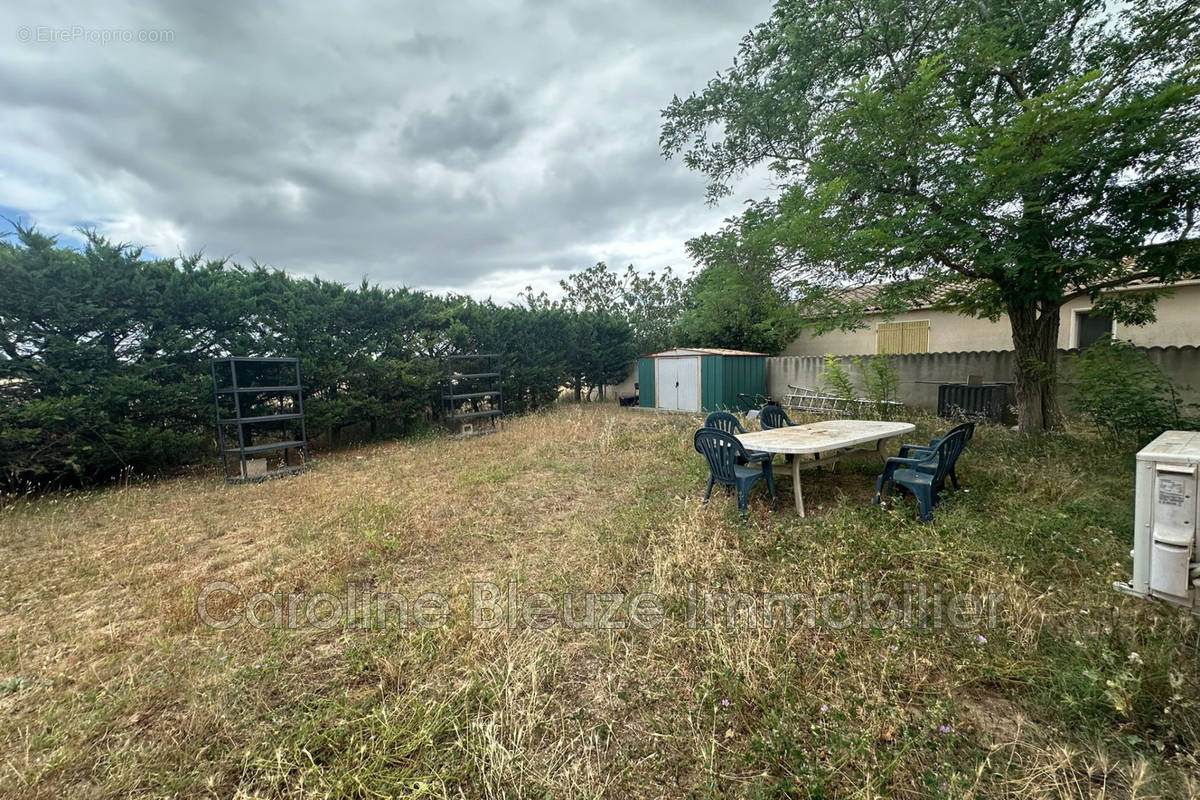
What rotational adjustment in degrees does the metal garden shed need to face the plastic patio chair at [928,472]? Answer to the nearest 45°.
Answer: approximately 45° to its left

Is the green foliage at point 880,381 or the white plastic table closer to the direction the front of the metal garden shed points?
the white plastic table

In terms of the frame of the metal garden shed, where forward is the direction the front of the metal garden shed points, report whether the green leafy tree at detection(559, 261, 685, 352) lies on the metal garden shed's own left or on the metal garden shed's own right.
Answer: on the metal garden shed's own right

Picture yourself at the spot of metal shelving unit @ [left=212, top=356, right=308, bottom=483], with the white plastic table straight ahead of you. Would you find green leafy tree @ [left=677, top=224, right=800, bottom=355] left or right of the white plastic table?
left

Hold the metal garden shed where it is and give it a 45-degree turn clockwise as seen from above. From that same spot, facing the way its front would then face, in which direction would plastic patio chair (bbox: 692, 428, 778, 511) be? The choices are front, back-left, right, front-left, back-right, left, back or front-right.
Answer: left

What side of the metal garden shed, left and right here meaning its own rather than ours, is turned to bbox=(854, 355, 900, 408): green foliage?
left

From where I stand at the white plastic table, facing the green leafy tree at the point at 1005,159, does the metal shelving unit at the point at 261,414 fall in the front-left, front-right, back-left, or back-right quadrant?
back-left

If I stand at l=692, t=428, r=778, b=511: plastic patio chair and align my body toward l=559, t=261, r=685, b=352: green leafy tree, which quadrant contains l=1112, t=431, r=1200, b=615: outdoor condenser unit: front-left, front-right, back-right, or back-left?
back-right

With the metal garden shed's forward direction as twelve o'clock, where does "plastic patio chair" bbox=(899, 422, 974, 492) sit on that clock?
The plastic patio chair is roughly at 10 o'clock from the metal garden shed.

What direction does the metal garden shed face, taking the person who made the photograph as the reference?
facing the viewer and to the left of the viewer

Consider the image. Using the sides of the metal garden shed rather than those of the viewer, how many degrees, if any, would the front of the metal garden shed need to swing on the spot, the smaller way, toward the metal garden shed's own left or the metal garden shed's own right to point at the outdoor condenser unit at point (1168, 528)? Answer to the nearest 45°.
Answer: approximately 45° to the metal garden shed's own left

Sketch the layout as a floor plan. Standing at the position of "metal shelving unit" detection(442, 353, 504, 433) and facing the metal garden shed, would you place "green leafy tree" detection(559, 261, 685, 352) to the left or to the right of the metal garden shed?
left

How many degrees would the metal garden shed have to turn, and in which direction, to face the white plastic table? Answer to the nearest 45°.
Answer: approximately 45° to its left

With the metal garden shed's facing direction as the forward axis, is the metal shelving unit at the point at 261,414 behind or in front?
in front
